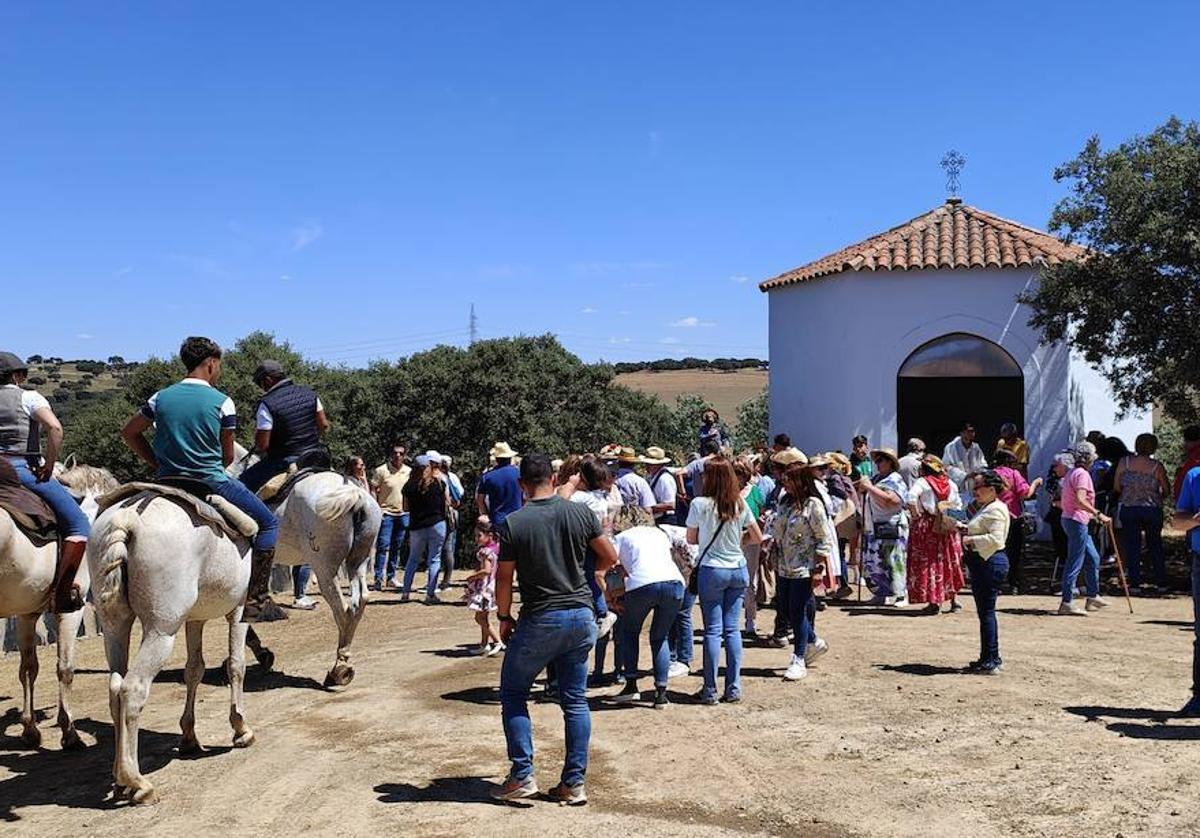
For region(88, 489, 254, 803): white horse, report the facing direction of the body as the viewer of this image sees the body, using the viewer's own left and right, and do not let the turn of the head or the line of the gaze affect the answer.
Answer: facing away from the viewer and to the right of the viewer

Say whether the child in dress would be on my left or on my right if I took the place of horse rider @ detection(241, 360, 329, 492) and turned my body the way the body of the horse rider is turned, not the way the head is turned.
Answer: on my right

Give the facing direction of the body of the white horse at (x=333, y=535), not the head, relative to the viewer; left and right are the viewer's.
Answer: facing away from the viewer and to the left of the viewer

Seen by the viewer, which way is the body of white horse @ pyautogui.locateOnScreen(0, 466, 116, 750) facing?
to the viewer's right

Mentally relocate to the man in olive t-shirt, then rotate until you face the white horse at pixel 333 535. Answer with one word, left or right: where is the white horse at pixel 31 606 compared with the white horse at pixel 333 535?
left

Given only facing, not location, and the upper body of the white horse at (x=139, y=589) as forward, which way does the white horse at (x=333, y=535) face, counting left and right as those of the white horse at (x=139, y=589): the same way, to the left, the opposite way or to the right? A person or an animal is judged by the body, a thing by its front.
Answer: to the left

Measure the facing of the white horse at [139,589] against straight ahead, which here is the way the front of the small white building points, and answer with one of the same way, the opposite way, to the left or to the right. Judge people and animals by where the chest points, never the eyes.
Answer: the opposite way

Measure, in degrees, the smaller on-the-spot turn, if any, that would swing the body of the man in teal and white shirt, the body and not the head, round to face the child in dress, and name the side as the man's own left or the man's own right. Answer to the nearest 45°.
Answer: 0° — they already face them

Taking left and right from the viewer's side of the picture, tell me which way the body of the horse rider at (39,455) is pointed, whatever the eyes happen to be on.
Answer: facing away from the viewer and to the right of the viewer

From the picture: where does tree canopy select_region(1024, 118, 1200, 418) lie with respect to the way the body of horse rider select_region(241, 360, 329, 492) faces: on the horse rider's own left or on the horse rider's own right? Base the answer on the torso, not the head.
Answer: on the horse rider's own right

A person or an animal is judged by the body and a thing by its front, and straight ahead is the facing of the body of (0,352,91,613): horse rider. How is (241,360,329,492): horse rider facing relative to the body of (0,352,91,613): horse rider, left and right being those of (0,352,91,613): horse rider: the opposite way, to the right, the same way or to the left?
to the left
